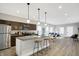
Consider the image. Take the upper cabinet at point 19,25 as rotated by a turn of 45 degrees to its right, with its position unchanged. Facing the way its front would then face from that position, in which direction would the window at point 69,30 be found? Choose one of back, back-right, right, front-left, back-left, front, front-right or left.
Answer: left

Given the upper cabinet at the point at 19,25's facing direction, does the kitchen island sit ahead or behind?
ahead
